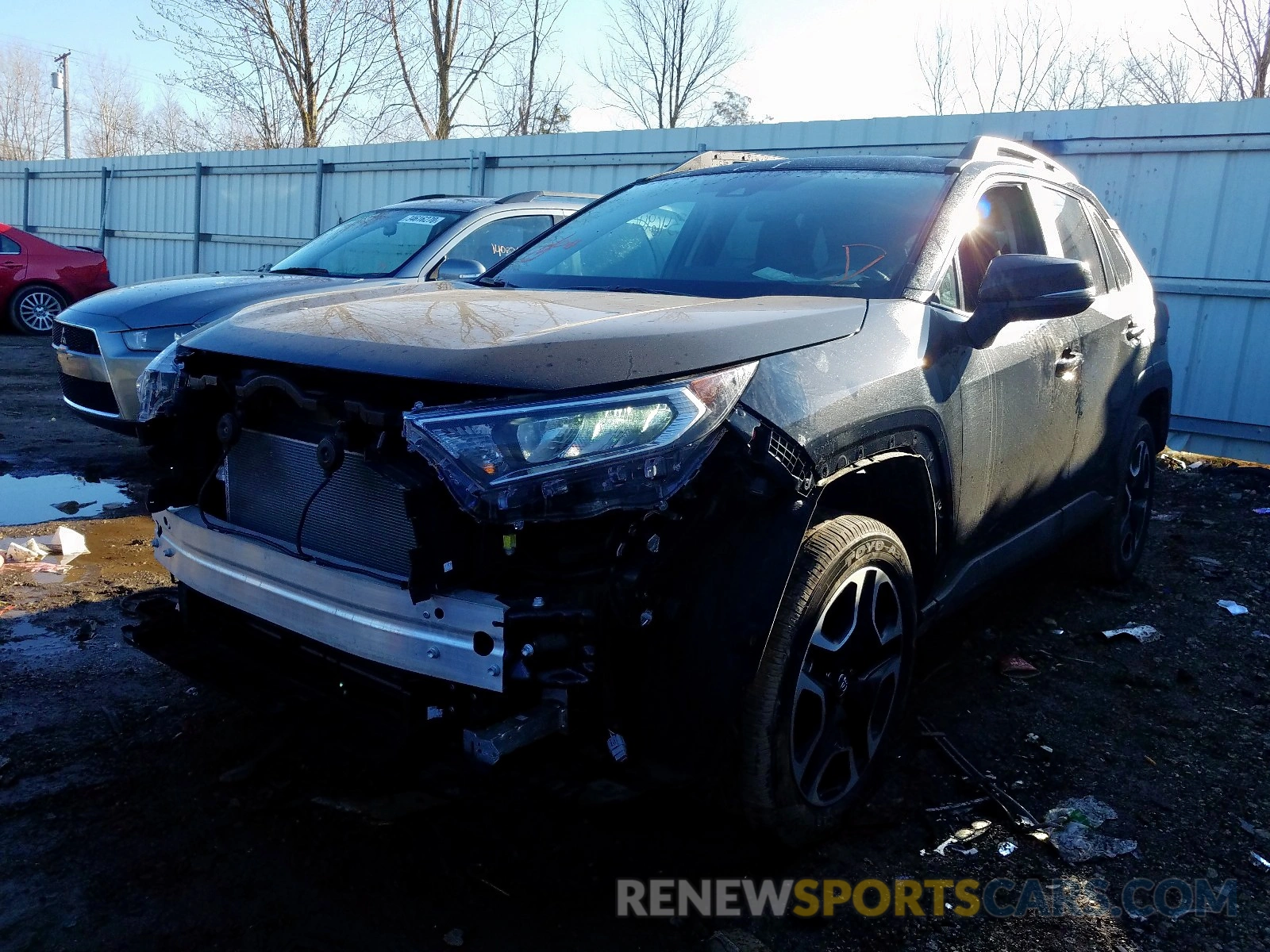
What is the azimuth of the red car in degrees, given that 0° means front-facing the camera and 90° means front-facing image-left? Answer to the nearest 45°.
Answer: approximately 90°

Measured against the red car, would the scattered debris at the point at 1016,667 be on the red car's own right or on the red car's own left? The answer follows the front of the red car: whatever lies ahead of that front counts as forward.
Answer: on the red car's own left

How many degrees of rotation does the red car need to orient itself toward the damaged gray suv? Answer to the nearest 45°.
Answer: approximately 90° to its left

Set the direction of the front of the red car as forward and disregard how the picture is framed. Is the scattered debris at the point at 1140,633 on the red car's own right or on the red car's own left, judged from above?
on the red car's own left

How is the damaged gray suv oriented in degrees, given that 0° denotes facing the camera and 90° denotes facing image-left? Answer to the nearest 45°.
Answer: approximately 45°
